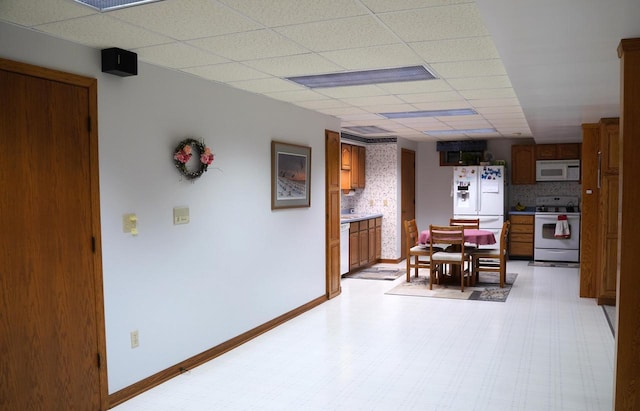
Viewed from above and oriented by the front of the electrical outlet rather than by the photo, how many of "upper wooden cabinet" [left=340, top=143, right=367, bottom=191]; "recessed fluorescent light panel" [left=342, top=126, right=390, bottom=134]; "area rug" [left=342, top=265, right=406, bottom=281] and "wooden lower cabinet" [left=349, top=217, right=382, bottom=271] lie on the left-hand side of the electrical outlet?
4

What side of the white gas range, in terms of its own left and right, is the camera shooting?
front

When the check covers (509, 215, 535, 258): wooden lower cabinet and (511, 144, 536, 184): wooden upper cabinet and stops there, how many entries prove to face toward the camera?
2

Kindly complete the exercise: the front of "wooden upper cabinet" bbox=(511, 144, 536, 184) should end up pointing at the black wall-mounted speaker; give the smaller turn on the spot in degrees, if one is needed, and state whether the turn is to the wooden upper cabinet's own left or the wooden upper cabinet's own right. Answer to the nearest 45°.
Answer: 0° — it already faces it

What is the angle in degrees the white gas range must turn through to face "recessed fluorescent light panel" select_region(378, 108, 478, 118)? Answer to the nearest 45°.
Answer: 0° — it already faces it

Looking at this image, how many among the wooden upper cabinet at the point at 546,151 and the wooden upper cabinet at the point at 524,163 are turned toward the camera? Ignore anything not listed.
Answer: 2

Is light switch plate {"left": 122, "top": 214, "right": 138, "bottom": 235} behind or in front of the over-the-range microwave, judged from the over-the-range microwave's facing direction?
in front

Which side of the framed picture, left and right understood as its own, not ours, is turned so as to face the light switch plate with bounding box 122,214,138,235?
right

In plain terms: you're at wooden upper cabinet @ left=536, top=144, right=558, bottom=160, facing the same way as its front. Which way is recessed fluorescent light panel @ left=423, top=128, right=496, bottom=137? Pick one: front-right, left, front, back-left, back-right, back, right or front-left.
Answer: front-right

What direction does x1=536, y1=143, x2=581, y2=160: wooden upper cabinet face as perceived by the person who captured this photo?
facing the viewer

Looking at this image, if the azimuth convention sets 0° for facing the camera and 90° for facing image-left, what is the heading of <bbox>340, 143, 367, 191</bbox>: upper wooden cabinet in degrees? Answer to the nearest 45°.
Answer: approximately 315°

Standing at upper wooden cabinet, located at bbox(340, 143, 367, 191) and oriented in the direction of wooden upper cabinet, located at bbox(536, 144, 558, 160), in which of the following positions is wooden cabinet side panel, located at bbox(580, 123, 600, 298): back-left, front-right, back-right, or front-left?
front-right

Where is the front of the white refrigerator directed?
toward the camera

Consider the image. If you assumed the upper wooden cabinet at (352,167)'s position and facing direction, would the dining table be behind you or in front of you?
in front
